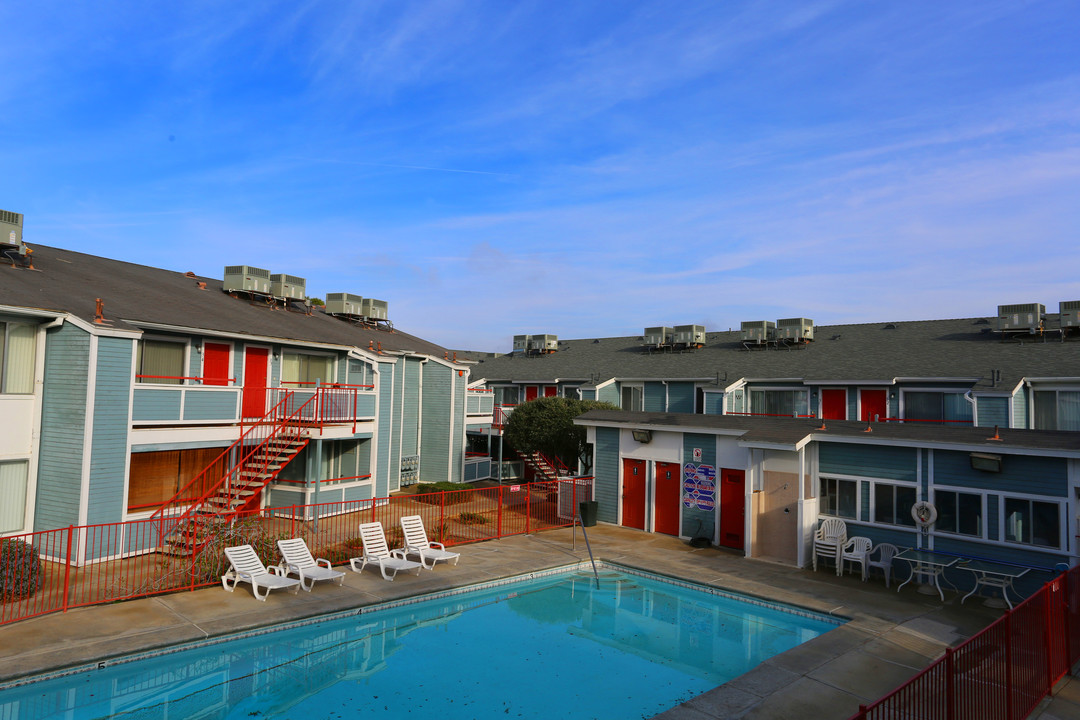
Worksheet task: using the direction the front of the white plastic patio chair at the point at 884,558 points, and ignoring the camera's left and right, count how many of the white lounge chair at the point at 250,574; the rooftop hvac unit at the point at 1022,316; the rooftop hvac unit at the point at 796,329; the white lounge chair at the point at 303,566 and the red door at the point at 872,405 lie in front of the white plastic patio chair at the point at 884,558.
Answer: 2

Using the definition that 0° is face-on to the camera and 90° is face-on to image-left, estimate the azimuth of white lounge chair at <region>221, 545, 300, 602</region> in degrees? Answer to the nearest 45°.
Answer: approximately 315°

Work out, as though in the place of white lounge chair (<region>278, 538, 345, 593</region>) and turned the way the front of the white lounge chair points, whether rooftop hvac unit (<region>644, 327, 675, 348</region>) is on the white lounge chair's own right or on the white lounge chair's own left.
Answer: on the white lounge chair's own left

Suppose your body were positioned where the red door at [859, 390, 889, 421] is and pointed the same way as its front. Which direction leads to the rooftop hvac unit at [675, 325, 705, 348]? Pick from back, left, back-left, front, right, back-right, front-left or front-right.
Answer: back-right

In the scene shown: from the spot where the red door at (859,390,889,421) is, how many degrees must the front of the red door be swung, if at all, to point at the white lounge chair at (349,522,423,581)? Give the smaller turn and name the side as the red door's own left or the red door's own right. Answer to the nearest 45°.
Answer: approximately 45° to the red door's own right

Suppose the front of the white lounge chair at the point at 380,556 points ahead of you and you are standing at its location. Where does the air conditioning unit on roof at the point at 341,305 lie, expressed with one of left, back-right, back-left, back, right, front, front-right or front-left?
back-left

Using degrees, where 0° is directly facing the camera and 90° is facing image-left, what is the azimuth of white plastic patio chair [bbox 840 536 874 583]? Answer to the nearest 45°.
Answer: approximately 45°

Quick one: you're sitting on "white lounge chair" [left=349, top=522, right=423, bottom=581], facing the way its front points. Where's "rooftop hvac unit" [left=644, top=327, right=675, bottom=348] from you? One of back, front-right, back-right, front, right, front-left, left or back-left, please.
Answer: left

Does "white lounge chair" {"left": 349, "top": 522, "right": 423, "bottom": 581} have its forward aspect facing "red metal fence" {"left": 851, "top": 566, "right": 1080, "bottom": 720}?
yes

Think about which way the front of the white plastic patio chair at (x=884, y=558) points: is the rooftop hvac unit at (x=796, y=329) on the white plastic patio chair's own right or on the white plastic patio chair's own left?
on the white plastic patio chair's own right

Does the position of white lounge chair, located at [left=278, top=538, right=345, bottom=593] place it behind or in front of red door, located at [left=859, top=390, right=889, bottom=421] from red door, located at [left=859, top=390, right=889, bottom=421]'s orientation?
in front

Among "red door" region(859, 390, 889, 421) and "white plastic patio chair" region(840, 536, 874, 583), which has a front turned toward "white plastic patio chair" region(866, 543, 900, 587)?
the red door

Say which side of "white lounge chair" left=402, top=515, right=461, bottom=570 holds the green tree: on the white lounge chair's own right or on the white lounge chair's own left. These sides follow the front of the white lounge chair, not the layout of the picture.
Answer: on the white lounge chair's own left
